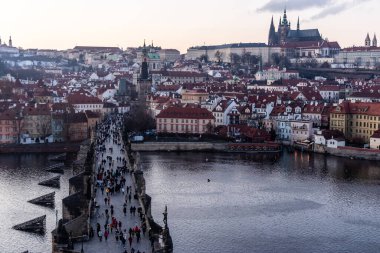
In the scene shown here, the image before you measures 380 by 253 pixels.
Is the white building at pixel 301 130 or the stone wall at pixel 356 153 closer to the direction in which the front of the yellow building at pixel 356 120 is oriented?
the stone wall

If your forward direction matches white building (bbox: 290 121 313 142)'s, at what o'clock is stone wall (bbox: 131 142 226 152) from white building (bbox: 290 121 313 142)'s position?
The stone wall is roughly at 2 o'clock from the white building.

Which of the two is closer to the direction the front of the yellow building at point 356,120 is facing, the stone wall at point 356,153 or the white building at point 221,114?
the stone wall

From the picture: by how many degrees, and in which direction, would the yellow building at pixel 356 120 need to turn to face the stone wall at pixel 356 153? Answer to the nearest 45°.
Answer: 0° — it already faces it

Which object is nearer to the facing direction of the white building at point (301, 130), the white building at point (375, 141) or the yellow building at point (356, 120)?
the white building

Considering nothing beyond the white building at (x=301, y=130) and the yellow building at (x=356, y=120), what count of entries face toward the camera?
2

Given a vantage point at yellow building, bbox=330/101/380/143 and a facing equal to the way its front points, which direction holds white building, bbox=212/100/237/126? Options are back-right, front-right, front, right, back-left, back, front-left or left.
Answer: right

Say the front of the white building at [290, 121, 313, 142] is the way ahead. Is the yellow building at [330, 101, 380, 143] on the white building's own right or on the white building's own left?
on the white building's own left

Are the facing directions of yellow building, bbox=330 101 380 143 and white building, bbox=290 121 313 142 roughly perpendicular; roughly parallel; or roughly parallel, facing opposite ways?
roughly parallel

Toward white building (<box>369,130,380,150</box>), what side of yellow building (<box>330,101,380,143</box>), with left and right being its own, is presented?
front

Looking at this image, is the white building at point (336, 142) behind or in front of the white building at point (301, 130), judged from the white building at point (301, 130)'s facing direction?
in front

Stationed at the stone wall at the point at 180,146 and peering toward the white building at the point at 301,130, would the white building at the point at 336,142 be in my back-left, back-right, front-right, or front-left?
front-right

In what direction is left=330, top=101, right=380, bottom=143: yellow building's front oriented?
toward the camera

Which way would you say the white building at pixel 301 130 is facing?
toward the camera

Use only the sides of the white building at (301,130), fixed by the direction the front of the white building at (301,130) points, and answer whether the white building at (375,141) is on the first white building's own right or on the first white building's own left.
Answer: on the first white building's own left
